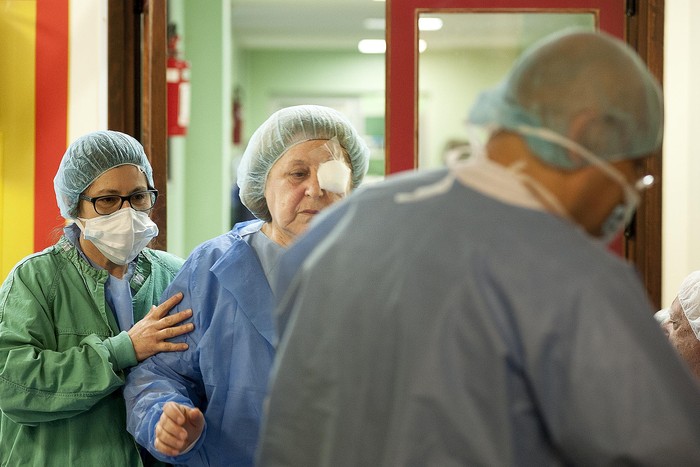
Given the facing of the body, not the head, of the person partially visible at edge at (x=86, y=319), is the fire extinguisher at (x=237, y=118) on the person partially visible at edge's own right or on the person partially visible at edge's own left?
on the person partially visible at edge's own left

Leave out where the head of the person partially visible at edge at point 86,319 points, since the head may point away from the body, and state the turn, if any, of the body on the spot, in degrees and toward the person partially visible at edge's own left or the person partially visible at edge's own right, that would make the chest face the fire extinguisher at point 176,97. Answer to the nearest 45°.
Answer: approximately 135° to the person partially visible at edge's own left

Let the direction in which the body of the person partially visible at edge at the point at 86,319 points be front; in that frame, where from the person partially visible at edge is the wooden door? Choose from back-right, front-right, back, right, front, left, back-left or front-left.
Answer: back-left

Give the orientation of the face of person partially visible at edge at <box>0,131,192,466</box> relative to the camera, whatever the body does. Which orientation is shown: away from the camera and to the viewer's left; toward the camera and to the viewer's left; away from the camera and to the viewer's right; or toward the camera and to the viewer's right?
toward the camera and to the viewer's right

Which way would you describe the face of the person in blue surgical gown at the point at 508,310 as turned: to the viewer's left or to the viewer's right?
to the viewer's right

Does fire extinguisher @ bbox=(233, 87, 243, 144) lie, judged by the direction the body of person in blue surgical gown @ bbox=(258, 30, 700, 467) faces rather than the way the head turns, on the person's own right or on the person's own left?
on the person's own left

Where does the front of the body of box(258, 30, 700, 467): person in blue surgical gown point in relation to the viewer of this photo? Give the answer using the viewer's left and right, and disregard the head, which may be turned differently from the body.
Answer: facing away from the viewer and to the right of the viewer

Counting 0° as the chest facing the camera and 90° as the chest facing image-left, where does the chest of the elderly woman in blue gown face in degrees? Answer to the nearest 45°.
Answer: approximately 315°
